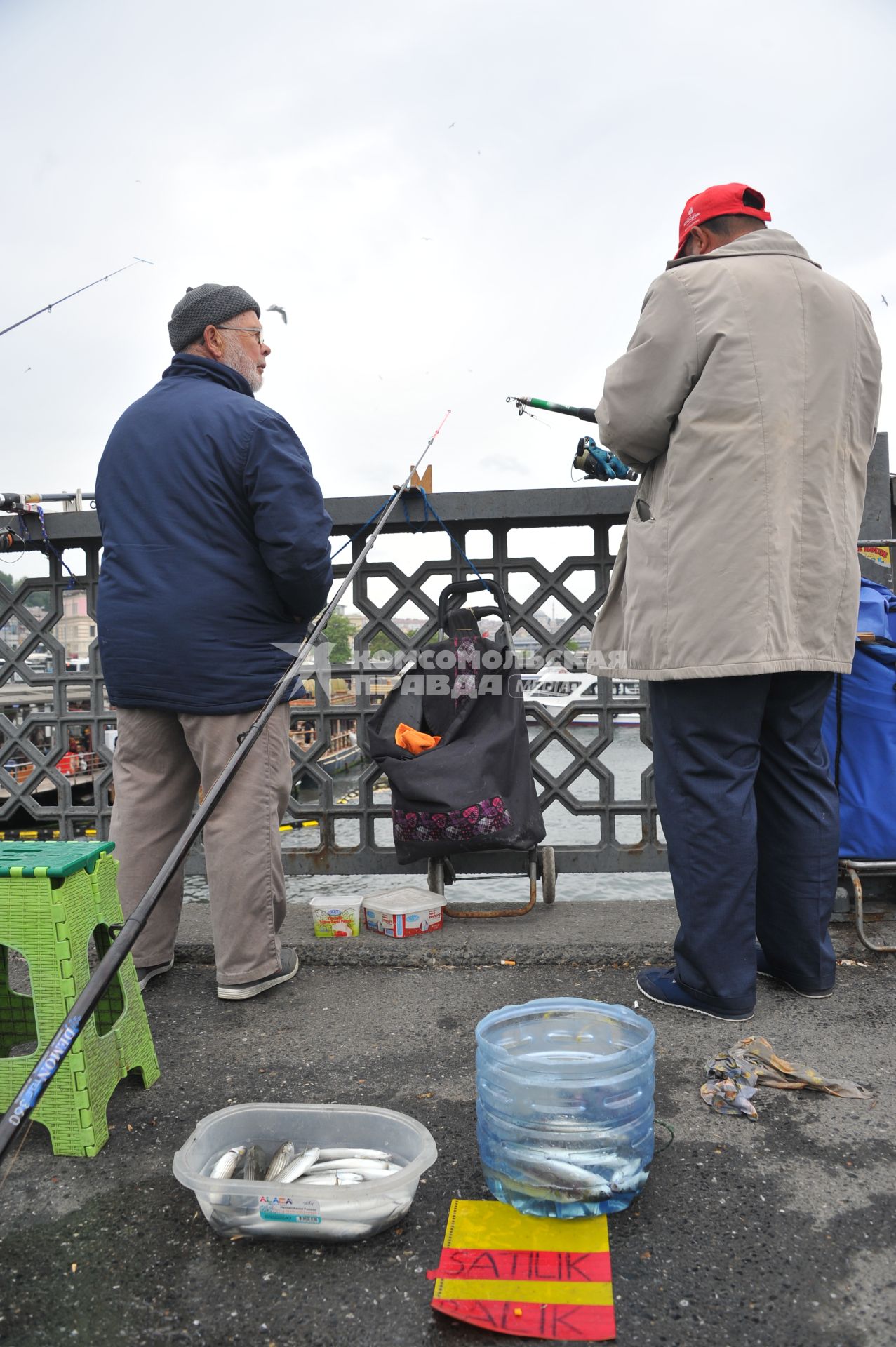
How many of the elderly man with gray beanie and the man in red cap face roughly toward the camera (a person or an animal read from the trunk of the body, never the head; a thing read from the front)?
0

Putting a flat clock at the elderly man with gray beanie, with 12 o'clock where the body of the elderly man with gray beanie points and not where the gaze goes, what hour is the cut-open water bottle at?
The cut-open water bottle is roughly at 4 o'clock from the elderly man with gray beanie.

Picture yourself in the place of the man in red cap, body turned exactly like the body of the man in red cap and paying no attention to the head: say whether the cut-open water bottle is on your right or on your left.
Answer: on your left

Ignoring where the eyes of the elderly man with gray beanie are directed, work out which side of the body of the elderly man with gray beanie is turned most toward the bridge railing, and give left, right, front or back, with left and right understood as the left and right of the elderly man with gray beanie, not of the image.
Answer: front

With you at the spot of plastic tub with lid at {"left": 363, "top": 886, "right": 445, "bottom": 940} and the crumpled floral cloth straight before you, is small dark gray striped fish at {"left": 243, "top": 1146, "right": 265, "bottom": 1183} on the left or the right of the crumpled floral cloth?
right

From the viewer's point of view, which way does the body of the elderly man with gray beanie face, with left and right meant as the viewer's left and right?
facing away from the viewer and to the right of the viewer

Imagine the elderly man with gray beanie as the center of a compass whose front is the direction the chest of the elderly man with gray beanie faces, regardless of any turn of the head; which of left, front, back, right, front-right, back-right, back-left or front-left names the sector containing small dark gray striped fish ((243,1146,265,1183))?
back-right

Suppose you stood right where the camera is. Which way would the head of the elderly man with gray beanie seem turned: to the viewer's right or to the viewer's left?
to the viewer's right

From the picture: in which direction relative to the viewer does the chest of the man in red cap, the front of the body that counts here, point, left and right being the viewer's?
facing away from the viewer and to the left of the viewer

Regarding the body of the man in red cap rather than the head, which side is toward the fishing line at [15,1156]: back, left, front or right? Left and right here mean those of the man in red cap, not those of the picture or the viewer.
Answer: left

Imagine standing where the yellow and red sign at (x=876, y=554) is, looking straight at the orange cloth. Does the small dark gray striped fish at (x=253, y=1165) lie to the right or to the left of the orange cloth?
left

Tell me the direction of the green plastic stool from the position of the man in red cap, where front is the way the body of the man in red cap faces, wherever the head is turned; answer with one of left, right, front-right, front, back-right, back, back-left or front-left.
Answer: left

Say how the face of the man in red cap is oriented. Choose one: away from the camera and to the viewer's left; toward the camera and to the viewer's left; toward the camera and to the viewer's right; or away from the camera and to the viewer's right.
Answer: away from the camera and to the viewer's left

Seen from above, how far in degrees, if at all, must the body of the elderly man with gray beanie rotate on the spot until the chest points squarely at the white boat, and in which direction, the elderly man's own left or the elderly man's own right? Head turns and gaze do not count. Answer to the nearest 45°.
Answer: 0° — they already face it

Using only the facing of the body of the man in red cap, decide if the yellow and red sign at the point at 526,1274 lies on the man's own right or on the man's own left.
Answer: on the man's own left
